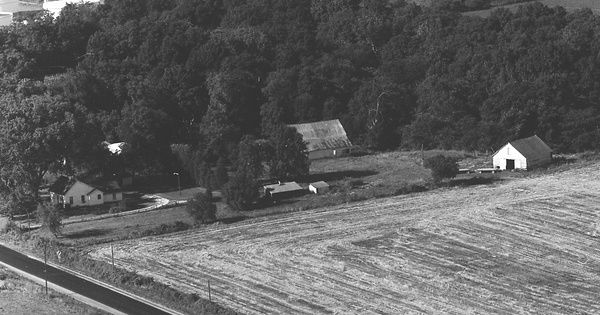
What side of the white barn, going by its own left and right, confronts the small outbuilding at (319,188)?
front

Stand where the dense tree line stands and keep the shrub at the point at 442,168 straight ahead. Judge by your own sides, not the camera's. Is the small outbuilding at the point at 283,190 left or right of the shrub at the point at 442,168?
right

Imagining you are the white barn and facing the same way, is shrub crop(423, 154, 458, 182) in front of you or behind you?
in front

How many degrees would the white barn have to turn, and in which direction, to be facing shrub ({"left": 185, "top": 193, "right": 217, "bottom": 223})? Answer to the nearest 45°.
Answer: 0° — it already faces it

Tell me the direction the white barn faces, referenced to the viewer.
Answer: facing the viewer and to the left of the viewer

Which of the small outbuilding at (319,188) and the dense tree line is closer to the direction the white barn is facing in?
the small outbuilding

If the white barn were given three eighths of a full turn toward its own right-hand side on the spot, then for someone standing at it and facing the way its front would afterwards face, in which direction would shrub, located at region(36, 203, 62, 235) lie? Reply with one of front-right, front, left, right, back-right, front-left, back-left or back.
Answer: back-left

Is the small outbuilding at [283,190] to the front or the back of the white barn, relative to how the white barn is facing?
to the front
